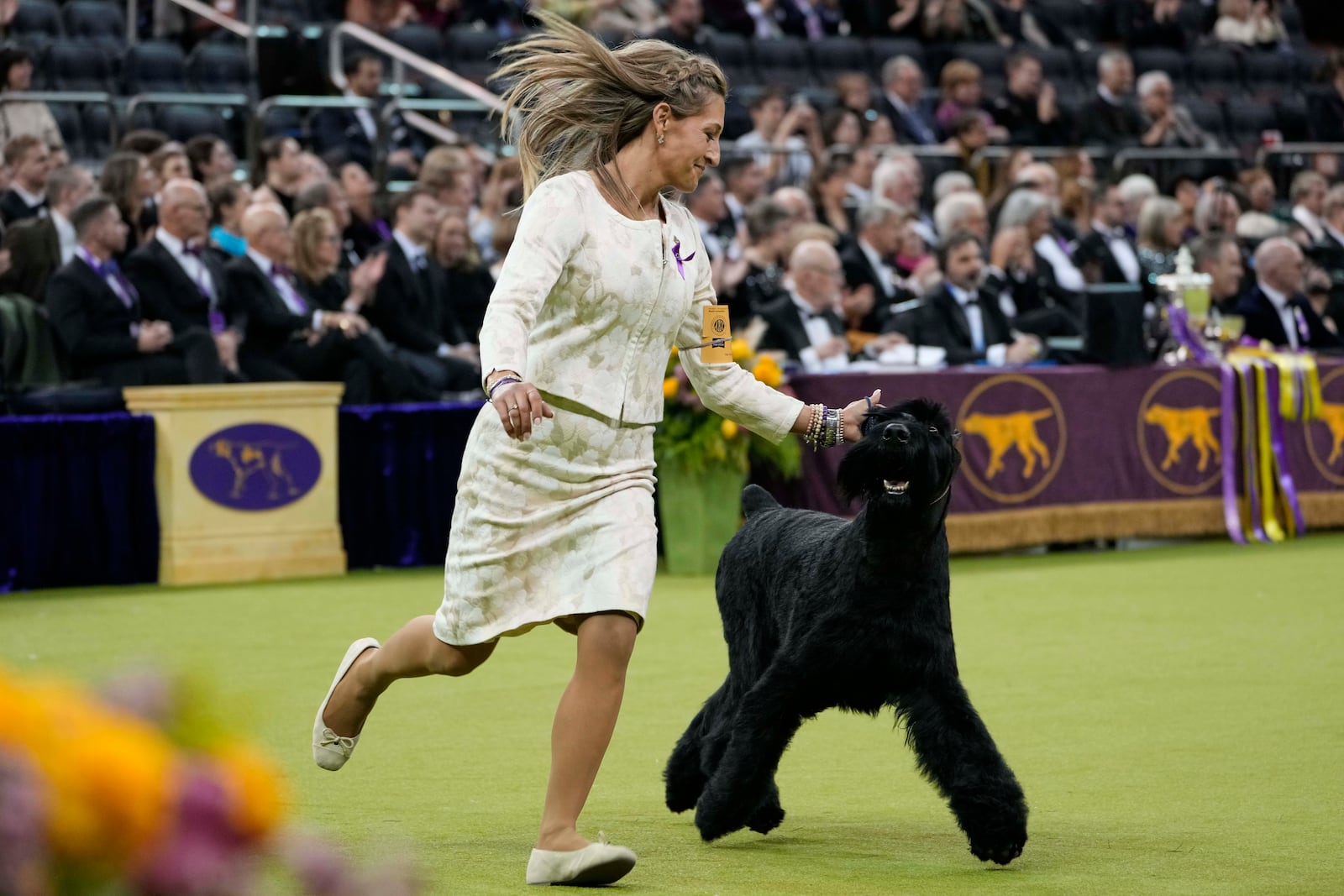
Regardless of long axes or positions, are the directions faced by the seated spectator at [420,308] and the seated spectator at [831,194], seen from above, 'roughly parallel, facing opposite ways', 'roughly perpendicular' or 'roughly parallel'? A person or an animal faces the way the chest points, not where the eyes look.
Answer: roughly parallel

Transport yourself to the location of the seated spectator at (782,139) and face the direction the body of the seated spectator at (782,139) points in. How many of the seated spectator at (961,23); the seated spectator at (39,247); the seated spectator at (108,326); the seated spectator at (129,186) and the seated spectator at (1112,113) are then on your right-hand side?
3

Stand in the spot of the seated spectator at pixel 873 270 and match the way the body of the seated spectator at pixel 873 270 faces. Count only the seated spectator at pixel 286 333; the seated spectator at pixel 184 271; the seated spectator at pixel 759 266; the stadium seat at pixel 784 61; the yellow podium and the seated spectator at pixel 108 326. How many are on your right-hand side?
5

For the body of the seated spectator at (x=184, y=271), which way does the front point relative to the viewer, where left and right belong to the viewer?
facing the viewer and to the right of the viewer

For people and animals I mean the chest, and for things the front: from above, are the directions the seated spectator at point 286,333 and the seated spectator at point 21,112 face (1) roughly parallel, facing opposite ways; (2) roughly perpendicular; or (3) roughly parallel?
roughly parallel

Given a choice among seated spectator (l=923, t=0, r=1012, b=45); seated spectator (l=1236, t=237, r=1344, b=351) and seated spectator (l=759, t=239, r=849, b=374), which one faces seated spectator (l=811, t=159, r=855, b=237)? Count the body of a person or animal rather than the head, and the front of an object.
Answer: seated spectator (l=923, t=0, r=1012, b=45)

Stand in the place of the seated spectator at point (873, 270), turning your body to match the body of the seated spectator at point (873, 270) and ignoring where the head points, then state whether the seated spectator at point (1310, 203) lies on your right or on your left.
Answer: on your left

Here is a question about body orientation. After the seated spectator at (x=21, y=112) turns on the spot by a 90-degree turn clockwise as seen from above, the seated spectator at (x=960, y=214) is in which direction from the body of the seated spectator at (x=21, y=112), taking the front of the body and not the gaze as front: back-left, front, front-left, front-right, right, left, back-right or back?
back-left

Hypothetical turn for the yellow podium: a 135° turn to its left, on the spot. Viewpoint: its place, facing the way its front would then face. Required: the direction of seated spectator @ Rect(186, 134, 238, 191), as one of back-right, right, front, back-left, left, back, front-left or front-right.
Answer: front-left

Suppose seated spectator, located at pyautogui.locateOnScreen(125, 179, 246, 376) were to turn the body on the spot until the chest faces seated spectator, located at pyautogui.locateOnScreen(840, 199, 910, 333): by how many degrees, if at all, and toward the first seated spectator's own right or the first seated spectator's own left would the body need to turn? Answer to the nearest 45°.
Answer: approximately 45° to the first seated spectator's own left

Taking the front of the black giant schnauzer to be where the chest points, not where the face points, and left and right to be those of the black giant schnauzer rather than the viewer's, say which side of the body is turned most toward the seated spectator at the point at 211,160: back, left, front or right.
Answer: back

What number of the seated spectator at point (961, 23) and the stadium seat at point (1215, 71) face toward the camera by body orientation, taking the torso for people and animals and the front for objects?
2

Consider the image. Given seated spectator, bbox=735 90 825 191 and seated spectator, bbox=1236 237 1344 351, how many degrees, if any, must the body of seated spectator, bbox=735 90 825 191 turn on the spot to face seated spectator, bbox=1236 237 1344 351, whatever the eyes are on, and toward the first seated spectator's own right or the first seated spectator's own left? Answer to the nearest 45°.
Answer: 0° — they already face them

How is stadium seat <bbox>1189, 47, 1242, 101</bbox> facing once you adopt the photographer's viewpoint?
facing the viewer

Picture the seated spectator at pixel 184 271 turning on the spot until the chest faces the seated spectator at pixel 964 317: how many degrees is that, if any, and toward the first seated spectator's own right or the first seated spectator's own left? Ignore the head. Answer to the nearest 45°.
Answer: approximately 45° to the first seated spectator's own left

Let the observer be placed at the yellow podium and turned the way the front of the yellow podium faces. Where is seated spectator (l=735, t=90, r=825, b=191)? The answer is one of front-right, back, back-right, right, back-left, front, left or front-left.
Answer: back-left

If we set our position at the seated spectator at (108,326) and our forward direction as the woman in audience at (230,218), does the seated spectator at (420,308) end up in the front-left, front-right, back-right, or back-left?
front-right

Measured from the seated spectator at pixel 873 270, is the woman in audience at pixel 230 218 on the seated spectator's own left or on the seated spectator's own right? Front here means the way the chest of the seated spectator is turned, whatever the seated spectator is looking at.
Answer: on the seated spectator's own right

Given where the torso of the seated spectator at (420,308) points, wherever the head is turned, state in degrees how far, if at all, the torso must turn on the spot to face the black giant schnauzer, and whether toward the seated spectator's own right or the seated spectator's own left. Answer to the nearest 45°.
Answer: approximately 45° to the seated spectator's own right
